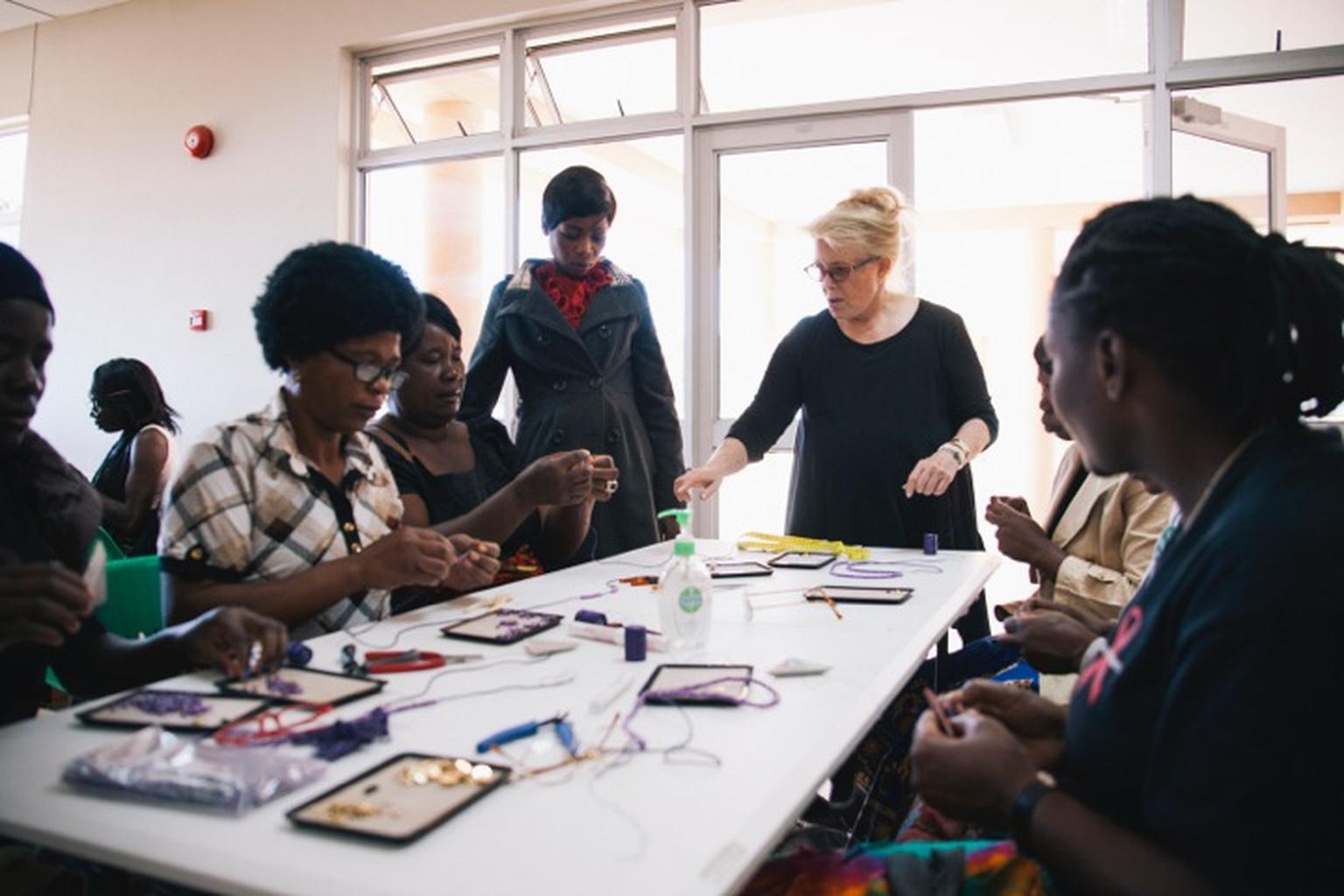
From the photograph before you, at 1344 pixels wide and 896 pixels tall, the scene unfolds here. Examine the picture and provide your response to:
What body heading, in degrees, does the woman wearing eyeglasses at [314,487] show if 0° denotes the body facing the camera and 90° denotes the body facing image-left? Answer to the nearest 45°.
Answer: approximately 315°

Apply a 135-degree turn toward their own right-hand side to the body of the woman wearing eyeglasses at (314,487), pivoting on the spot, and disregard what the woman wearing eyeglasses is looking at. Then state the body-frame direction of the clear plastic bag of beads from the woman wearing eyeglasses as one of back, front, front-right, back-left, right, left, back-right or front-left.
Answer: left

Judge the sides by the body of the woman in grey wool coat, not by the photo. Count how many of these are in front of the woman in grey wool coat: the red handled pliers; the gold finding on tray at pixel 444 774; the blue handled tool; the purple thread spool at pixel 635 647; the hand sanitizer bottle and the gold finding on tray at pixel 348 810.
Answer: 6

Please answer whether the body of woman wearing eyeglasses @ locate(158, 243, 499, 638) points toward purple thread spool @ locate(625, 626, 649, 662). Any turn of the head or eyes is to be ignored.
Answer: yes

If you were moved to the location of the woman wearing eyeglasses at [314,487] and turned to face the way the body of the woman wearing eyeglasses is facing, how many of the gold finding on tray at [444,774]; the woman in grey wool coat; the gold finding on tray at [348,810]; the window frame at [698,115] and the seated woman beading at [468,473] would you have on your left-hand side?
3

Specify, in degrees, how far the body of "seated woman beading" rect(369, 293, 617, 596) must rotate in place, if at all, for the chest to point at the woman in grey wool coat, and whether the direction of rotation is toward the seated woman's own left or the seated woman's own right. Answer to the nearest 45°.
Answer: approximately 90° to the seated woman's own left

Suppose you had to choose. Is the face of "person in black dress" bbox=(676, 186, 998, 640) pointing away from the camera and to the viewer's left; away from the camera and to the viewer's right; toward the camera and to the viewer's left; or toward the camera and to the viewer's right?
toward the camera and to the viewer's left

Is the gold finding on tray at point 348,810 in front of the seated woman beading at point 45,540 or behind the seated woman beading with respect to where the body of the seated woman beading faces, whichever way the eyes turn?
in front

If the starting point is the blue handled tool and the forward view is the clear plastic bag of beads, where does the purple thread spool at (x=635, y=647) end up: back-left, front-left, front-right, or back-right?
back-right

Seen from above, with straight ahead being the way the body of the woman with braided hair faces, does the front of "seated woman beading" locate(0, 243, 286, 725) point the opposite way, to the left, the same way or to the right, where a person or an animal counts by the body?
the opposite way

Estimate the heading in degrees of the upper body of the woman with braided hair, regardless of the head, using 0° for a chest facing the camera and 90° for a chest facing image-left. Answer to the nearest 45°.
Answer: approximately 90°

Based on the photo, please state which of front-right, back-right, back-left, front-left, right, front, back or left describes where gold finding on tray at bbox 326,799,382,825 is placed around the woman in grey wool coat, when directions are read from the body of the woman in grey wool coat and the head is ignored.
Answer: front

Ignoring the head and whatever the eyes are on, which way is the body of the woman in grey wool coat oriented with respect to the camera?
toward the camera

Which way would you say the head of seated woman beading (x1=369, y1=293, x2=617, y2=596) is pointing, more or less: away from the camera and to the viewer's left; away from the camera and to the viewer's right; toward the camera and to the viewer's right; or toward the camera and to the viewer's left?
toward the camera and to the viewer's right

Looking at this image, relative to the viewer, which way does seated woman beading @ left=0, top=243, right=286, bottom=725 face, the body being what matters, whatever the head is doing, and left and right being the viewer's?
facing the viewer and to the right of the viewer

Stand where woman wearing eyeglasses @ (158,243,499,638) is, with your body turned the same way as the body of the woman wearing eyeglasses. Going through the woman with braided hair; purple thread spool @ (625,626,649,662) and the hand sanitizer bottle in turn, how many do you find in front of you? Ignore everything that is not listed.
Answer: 3
